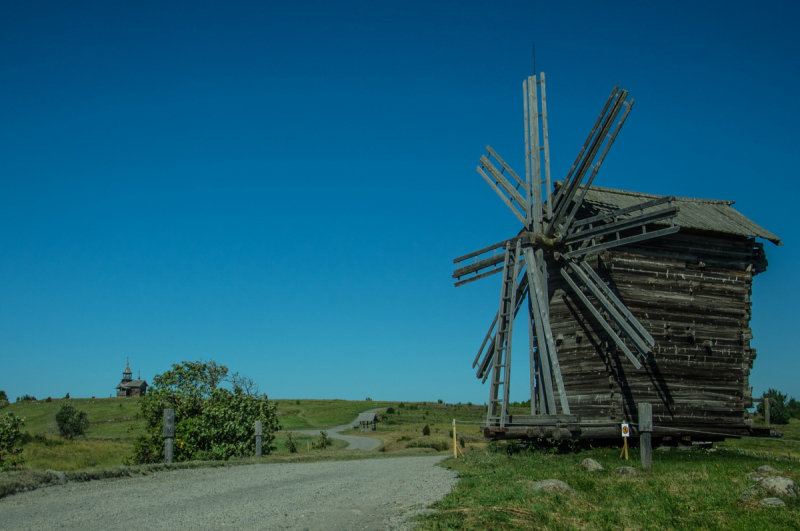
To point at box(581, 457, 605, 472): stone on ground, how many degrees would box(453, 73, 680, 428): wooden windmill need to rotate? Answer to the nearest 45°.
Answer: approximately 45° to its left

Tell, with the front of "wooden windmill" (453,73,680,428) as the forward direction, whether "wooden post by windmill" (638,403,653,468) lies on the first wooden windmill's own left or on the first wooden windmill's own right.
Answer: on the first wooden windmill's own left

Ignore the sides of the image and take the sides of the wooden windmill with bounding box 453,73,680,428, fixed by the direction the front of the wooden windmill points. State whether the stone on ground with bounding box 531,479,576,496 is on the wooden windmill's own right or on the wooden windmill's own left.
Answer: on the wooden windmill's own left

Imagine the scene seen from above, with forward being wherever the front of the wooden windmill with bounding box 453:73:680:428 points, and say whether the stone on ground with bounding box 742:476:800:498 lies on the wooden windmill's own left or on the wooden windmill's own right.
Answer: on the wooden windmill's own left

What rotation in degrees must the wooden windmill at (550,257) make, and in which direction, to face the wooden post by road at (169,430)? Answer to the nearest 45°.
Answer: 0° — it already faces it

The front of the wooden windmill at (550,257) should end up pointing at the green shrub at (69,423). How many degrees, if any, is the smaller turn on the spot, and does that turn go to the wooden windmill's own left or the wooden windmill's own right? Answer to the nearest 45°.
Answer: approximately 90° to the wooden windmill's own right

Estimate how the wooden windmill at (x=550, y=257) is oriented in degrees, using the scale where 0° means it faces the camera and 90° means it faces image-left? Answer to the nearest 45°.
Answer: approximately 45°

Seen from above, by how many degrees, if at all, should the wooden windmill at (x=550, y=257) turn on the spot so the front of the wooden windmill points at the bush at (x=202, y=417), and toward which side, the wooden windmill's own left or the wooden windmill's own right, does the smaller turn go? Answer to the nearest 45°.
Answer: approximately 45° to the wooden windmill's own right
